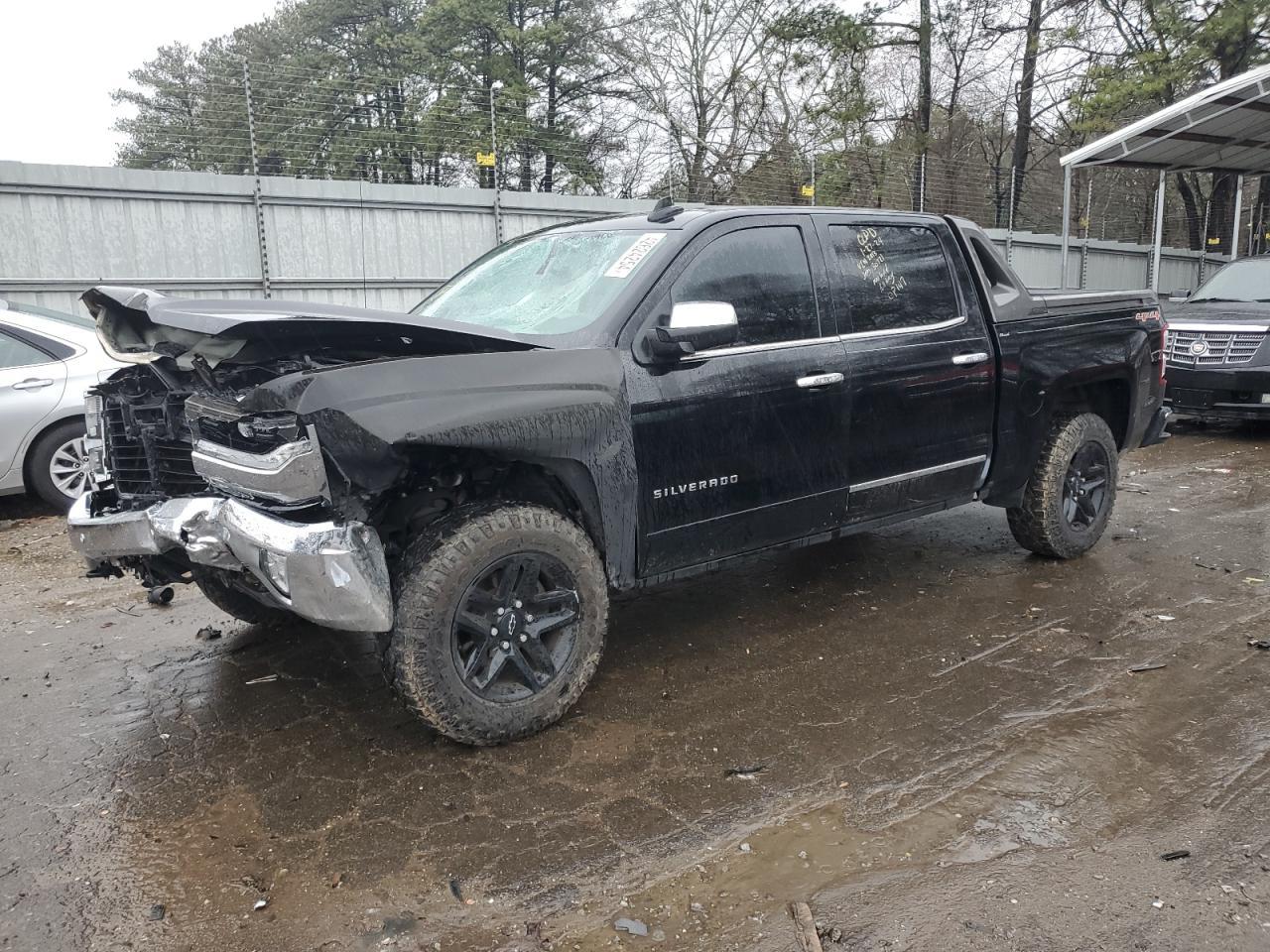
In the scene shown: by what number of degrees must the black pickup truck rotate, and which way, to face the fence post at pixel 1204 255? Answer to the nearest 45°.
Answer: approximately 180°

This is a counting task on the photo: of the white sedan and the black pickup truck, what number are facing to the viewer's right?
0

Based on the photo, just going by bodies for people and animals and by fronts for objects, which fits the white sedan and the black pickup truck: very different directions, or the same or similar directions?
same or similar directions

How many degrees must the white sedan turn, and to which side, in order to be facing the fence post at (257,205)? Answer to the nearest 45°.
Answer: approximately 135° to its right

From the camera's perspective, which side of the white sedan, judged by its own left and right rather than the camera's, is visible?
left

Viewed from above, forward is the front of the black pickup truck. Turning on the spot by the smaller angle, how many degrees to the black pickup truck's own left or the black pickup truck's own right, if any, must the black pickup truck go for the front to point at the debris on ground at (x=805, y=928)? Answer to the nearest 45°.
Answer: approximately 90° to the black pickup truck's own left

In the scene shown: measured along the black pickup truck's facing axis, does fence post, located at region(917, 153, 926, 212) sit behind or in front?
behind

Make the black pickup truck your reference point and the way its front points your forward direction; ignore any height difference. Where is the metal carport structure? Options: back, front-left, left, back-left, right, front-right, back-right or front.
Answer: back

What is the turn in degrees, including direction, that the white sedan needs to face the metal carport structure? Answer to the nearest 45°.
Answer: approximately 180°

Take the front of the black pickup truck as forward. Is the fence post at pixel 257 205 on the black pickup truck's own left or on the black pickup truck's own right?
on the black pickup truck's own right
